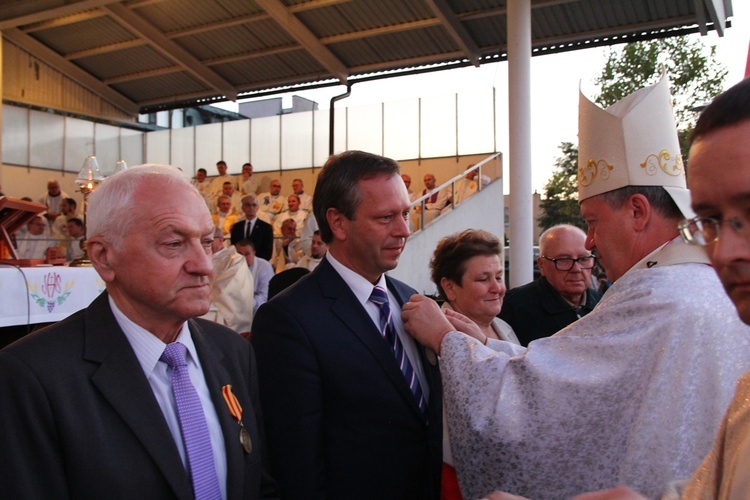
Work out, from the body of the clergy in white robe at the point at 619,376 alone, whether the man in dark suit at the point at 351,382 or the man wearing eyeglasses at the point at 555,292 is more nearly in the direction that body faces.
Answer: the man in dark suit

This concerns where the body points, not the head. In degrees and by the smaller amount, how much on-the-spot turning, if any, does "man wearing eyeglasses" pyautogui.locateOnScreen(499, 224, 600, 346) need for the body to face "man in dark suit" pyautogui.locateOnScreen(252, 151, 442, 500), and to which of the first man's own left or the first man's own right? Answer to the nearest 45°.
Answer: approximately 45° to the first man's own right

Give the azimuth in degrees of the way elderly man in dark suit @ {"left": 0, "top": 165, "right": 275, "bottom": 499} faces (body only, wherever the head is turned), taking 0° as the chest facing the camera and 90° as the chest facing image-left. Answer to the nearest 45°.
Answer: approximately 315°

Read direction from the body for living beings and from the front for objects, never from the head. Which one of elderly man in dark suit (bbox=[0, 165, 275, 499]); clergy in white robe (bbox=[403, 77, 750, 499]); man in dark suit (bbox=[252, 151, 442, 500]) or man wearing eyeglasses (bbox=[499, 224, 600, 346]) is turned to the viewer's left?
the clergy in white robe

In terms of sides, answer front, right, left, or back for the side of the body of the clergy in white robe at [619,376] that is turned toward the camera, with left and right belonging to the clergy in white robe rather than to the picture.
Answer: left

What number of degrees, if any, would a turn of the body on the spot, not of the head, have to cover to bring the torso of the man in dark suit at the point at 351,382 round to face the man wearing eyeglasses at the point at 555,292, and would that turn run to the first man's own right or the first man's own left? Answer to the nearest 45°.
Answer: approximately 90° to the first man's own left

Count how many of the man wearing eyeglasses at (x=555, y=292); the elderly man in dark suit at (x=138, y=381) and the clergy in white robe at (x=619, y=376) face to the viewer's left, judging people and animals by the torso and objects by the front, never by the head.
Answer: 1

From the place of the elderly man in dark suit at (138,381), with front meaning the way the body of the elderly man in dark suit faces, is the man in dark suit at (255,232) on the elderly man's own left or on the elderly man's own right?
on the elderly man's own left

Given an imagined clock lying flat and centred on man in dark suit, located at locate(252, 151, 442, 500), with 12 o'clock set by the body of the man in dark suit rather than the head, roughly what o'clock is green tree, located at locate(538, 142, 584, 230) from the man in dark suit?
The green tree is roughly at 8 o'clock from the man in dark suit.

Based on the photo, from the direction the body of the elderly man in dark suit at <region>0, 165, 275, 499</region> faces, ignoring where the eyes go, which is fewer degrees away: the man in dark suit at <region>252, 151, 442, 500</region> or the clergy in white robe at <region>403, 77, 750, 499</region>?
the clergy in white robe

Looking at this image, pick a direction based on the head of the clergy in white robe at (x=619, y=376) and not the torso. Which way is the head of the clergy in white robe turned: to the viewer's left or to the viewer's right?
to the viewer's left

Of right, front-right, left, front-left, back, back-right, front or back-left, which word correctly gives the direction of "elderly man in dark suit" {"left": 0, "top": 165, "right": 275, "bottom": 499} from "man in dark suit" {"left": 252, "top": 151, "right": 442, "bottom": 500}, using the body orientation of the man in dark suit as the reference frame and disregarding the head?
right

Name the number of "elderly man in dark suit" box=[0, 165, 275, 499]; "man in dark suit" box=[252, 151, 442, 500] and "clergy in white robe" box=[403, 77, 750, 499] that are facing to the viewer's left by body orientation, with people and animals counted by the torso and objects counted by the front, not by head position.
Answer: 1

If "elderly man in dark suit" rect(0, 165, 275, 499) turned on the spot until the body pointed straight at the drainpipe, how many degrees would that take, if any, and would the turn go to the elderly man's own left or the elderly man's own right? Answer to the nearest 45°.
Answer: approximately 135° to the elderly man's own left

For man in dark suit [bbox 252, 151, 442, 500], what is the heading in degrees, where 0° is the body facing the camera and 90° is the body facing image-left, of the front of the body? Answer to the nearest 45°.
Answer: approximately 315°

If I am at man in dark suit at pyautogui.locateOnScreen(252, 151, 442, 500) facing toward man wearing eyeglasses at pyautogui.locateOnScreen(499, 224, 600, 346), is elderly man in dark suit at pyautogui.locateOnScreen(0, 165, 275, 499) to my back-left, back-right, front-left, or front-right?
back-left
